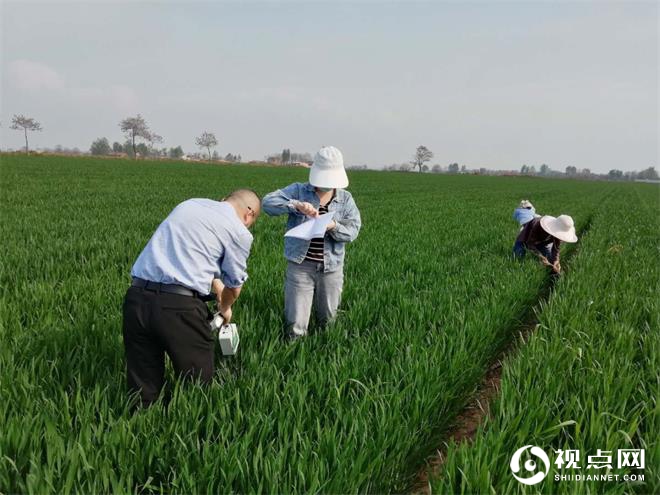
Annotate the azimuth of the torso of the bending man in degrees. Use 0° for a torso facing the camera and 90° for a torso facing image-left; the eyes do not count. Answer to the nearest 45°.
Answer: approximately 225°

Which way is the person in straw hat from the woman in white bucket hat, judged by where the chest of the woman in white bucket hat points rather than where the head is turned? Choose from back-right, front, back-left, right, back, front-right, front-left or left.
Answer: back-left

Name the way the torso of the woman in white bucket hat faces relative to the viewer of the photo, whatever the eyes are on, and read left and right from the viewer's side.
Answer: facing the viewer

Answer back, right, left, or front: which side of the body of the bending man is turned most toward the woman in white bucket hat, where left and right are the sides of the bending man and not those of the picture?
front

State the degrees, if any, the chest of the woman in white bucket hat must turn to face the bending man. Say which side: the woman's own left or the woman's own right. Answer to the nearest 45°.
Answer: approximately 45° to the woman's own right

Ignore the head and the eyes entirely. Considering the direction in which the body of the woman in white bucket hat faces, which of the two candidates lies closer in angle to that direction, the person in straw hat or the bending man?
the bending man

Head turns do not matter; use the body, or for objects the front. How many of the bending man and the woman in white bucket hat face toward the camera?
1

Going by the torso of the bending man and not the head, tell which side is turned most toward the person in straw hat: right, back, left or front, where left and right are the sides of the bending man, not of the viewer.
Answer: front
